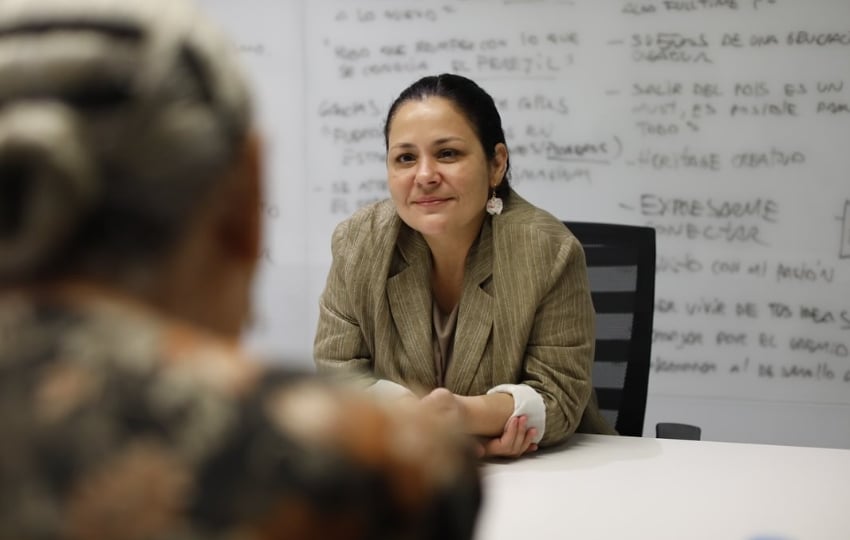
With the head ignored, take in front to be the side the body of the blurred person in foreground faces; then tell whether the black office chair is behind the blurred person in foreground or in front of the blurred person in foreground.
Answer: in front

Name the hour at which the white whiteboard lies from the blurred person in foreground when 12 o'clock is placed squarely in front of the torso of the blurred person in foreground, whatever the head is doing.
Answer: The white whiteboard is roughly at 1 o'clock from the blurred person in foreground.

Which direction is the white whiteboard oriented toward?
toward the camera

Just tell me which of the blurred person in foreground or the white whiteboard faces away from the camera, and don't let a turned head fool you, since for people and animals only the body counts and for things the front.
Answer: the blurred person in foreground

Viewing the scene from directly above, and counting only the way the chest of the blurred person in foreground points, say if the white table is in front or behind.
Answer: in front

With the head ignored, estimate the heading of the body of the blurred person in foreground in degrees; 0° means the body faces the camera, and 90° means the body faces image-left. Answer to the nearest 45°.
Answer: approximately 180°

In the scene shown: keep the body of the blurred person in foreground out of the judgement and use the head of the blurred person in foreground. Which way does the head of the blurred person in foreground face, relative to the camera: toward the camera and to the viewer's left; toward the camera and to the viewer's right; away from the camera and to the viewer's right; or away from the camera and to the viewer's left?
away from the camera and to the viewer's right

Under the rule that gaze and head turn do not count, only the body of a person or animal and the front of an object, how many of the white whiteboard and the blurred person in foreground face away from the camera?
1

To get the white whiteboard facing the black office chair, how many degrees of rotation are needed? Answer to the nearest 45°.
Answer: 0° — it already faces it

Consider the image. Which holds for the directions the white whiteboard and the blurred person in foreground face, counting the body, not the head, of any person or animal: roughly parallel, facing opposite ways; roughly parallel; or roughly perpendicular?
roughly parallel, facing opposite ways

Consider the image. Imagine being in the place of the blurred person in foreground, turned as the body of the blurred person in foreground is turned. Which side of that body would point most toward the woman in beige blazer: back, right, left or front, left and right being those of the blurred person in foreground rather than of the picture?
front
